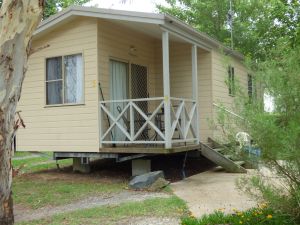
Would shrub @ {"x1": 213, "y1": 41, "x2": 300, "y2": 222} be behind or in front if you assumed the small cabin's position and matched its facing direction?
in front

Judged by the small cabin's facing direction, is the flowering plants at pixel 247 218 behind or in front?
in front

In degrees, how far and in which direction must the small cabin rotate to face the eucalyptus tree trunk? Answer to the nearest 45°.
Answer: approximately 45° to its right

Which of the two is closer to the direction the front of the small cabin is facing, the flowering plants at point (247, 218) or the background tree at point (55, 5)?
the flowering plants

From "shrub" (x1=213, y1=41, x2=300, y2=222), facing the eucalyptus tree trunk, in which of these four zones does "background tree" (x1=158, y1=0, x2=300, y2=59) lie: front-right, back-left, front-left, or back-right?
back-right
